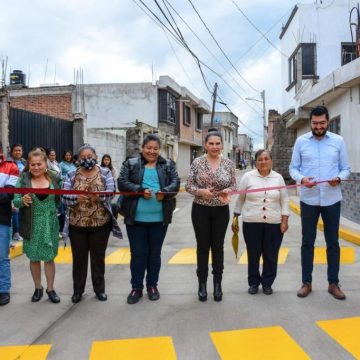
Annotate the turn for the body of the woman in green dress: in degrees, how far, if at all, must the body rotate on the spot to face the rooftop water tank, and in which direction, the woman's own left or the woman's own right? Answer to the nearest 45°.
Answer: approximately 180°

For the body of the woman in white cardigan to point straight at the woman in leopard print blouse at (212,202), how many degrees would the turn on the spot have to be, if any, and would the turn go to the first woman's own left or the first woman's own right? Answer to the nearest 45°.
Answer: approximately 45° to the first woman's own right

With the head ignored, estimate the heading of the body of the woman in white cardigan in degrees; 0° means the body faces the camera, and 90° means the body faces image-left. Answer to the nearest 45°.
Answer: approximately 0°

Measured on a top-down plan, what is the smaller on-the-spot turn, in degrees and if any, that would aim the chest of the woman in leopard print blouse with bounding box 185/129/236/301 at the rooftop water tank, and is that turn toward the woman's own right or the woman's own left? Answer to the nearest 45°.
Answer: approximately 135° to the woman's own right

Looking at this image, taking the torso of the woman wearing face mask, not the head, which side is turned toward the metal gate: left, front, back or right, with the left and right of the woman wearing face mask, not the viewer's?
back

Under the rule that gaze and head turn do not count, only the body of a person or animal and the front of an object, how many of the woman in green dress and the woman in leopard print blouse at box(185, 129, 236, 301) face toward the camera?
2

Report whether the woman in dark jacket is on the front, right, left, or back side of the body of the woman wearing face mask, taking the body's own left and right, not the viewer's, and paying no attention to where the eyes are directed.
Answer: left

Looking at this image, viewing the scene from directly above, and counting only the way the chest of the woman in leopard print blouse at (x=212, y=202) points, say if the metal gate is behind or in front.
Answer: behind
